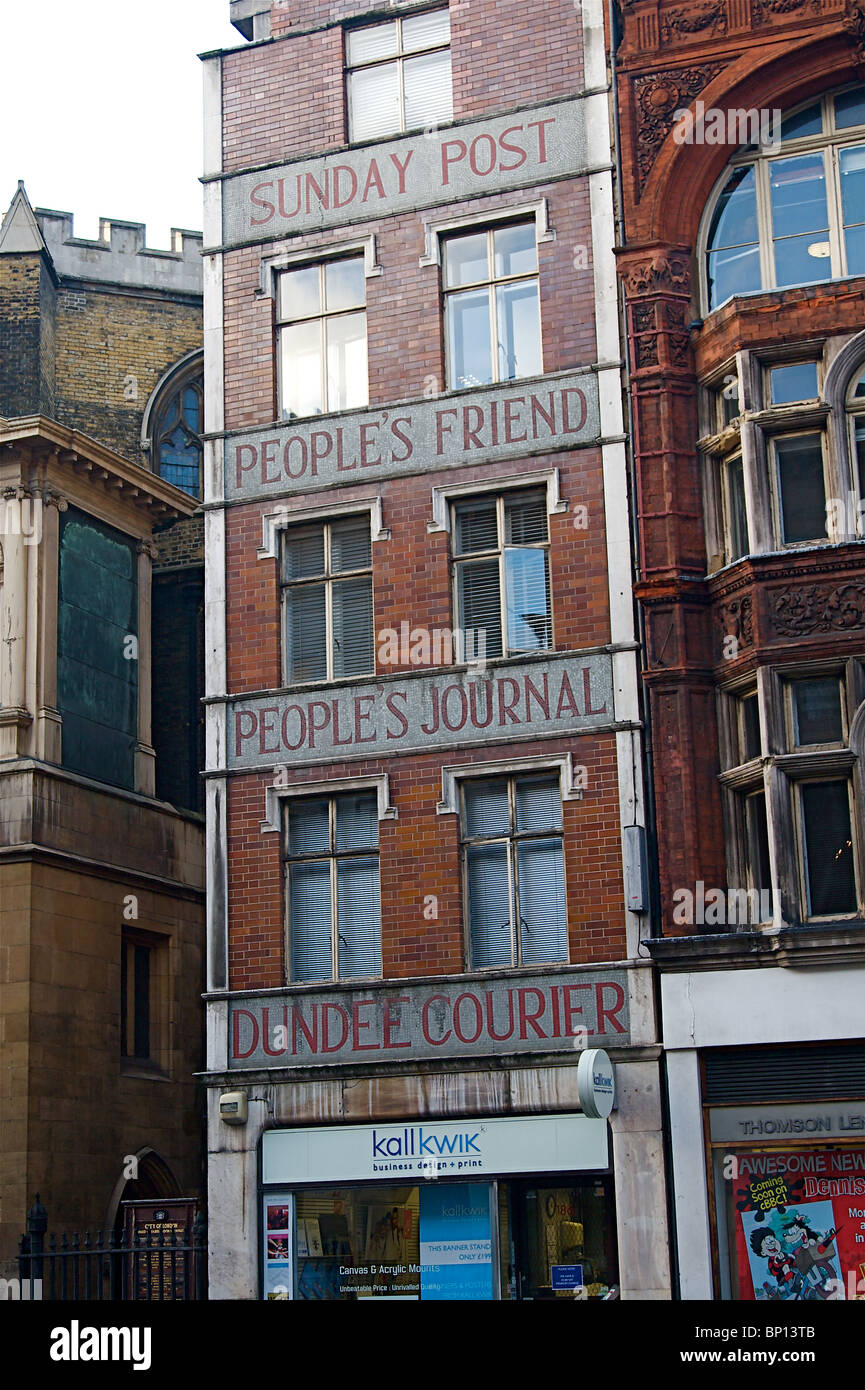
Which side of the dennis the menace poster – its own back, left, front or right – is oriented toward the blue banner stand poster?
right

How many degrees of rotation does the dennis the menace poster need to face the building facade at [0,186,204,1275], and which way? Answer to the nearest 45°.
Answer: approximately 135° to its right

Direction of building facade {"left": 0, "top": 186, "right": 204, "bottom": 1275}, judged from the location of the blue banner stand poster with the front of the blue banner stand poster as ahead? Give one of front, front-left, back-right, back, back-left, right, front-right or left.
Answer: back-right

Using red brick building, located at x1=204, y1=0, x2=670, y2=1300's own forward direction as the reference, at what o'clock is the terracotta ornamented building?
The terracotta ornamented building is roughly at 10 o'clock from the red brick building.

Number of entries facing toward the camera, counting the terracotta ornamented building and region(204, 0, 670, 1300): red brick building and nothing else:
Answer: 2

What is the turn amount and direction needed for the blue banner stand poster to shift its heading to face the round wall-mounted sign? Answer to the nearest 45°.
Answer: approximately 45° to its left
